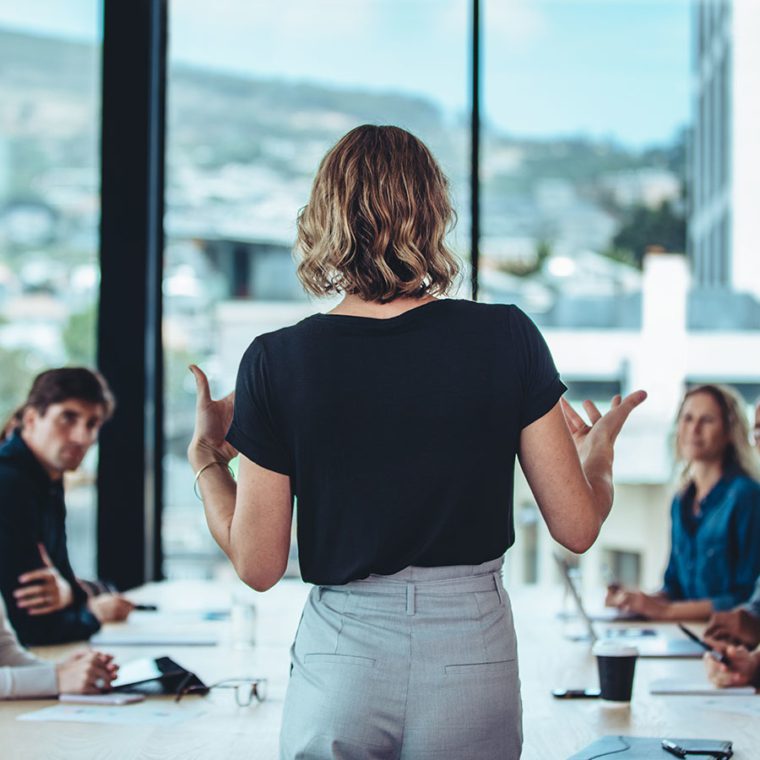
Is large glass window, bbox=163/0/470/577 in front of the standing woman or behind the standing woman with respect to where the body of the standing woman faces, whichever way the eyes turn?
in front

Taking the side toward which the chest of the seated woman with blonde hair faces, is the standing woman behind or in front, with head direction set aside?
in front

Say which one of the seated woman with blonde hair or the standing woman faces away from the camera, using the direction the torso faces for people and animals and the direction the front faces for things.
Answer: the standing woman

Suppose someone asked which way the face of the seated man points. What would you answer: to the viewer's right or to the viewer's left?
to the viewer's right

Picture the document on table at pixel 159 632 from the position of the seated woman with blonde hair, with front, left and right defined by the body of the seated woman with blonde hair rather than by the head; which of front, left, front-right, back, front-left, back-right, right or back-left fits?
front

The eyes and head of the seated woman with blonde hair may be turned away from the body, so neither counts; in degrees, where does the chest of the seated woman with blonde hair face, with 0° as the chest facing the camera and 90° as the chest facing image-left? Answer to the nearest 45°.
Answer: approximately 45°

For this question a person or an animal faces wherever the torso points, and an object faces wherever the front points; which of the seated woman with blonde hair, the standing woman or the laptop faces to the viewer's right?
the laptop

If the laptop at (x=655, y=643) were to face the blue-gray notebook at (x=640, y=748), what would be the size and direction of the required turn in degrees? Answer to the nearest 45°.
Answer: approximately 90° to its right

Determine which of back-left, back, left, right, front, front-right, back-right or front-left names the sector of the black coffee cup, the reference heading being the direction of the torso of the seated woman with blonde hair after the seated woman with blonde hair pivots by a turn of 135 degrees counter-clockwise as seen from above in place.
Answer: right

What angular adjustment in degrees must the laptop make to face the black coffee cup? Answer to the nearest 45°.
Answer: approximately 90° to its right

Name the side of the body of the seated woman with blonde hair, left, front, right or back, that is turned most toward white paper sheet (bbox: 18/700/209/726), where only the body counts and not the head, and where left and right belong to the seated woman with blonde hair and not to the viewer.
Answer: front

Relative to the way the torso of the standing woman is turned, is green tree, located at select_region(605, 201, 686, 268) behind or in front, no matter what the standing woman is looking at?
in front

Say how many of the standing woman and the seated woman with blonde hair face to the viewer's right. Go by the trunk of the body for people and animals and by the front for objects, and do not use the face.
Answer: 0

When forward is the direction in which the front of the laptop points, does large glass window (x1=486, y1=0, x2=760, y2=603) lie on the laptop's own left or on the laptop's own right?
on the laptop's own left

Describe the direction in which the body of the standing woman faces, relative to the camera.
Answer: away from the camera

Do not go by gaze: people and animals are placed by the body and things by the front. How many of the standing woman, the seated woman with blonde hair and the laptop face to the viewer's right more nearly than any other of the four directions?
1

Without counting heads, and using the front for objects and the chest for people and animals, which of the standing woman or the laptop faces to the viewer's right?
the laptop

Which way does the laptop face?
to the viewer's right

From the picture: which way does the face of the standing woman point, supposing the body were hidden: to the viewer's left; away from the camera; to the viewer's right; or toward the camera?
away from the camera
